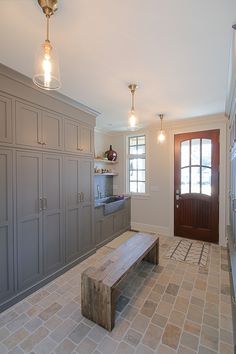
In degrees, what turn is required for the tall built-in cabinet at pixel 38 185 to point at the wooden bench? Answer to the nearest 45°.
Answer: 0° — it already faces it

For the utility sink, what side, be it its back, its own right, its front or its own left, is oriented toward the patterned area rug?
front

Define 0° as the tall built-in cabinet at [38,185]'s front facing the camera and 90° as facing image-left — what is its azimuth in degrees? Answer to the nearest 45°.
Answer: approximately 315°

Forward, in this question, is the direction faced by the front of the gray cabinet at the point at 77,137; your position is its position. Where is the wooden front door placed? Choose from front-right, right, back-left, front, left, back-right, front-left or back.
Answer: front-left

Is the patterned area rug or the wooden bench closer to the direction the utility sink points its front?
the patterned area rug

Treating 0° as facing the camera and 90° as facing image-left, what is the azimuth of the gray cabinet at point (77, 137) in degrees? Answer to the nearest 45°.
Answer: approximately 315°

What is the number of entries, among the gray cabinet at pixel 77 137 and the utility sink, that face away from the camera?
0

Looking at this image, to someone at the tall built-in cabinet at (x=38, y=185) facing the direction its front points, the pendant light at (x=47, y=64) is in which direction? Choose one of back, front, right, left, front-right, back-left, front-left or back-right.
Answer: front-right

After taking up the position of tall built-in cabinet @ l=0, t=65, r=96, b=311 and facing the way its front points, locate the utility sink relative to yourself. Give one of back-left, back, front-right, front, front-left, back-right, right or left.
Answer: left

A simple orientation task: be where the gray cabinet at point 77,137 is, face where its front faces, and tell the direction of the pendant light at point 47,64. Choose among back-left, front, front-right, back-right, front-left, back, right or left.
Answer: front-right

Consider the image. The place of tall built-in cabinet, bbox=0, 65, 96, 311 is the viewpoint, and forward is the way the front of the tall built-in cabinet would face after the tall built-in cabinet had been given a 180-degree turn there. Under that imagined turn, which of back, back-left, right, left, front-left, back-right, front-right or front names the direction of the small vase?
right
